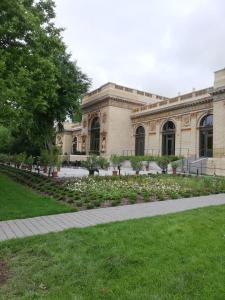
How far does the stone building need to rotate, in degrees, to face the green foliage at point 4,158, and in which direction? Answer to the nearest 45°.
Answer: approximately 45° to its right

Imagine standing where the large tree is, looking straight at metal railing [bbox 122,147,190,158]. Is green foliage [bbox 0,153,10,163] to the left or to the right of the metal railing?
left

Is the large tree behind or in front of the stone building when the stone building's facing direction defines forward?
in front

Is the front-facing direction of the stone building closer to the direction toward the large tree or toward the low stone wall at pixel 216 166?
the large tree

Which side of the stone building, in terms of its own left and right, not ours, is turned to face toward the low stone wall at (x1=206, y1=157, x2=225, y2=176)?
left

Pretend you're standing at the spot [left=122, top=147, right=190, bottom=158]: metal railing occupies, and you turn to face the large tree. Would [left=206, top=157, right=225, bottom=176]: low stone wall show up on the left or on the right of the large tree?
left

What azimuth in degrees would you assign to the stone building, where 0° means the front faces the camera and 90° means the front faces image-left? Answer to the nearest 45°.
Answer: approximately 45°
